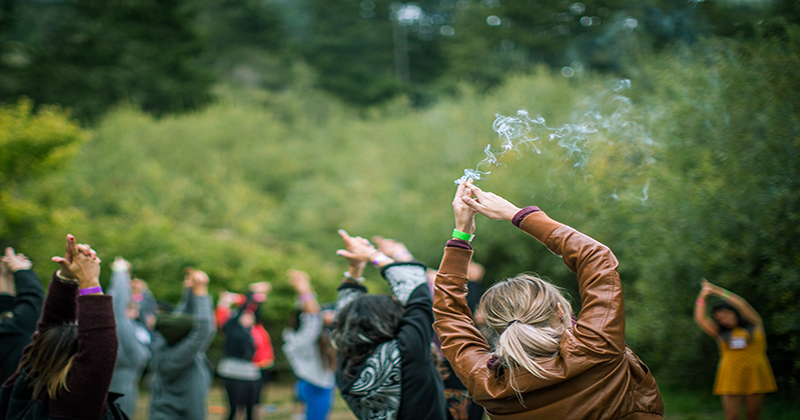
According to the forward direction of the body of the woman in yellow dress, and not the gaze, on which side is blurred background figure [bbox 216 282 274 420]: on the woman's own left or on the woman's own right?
on the woman's own right

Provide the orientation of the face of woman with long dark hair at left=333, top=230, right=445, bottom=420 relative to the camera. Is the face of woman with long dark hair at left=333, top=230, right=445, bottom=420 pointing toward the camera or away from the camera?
away from the camera

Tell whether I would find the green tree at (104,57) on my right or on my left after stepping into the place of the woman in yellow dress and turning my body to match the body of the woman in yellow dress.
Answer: on my right

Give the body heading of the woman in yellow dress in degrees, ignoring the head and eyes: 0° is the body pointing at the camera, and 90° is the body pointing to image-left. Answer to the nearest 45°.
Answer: approximately 0°

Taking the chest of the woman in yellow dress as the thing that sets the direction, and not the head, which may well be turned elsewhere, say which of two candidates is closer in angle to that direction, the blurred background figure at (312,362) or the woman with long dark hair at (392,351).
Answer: the woman with long dark hair

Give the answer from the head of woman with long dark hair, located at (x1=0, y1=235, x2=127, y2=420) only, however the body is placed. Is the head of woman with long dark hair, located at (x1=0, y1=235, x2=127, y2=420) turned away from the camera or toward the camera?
away from the camera

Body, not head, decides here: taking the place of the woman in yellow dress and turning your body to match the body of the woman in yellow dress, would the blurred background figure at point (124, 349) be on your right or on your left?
on your right
